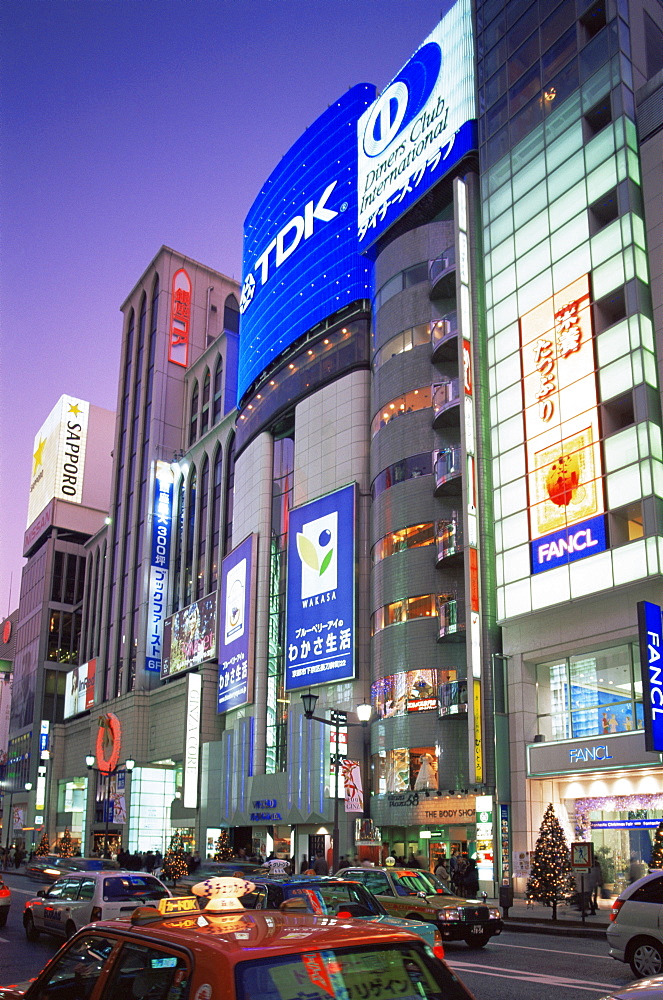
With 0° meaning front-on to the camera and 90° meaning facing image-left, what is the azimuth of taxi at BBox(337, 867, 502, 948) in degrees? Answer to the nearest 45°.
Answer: approximately 315°

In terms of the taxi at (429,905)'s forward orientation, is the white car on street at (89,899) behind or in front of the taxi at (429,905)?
behind

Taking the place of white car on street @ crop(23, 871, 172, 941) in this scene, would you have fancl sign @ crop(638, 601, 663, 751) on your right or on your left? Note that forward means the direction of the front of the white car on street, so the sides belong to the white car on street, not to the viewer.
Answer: on your right

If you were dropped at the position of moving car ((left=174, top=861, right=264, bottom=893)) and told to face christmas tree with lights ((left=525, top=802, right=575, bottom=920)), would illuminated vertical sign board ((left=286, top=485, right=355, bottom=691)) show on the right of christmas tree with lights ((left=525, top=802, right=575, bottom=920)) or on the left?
left

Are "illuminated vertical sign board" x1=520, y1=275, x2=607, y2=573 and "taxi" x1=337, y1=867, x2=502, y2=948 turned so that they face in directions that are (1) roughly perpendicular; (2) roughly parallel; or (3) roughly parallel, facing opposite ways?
roughly perpendicular

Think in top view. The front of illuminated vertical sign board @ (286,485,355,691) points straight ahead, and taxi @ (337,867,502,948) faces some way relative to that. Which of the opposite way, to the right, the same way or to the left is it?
to the left

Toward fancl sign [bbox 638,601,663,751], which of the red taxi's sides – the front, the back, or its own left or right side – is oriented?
right

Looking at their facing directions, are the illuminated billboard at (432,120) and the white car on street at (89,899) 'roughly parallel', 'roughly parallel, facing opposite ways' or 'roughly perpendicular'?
roughly perpendicular

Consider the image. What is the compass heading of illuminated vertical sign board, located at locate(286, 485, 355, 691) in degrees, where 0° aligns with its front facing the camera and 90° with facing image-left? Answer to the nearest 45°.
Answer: approximately 45°
